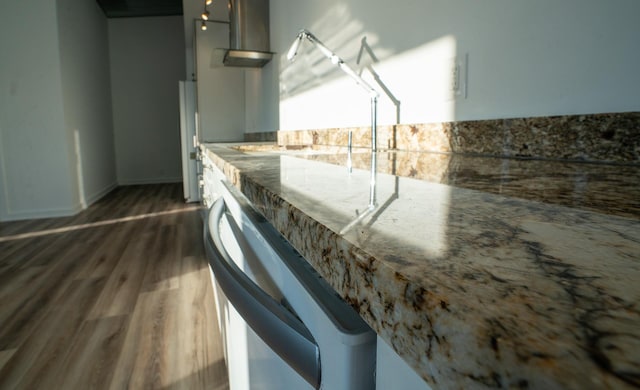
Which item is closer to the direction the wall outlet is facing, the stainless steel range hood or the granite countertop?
the granite countertop

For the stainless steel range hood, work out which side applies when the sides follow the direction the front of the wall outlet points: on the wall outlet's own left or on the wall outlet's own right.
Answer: on the wall outlet's own right

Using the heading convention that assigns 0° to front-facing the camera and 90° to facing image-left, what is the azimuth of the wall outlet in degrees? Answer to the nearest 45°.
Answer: approximately 45°
